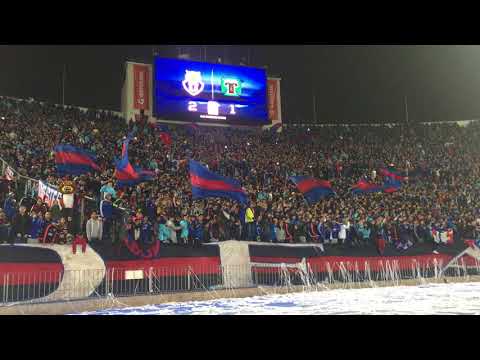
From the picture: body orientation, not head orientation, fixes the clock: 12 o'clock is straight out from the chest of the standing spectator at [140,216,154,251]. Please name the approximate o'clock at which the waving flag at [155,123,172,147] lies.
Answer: The waving flag is roughly at 6 o'clock from the standing spectator.

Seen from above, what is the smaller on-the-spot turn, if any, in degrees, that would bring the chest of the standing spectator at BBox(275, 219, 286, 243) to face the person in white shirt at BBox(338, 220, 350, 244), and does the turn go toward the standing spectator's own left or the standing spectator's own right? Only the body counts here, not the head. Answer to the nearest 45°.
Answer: approximately 135° to the standing spectator's own left

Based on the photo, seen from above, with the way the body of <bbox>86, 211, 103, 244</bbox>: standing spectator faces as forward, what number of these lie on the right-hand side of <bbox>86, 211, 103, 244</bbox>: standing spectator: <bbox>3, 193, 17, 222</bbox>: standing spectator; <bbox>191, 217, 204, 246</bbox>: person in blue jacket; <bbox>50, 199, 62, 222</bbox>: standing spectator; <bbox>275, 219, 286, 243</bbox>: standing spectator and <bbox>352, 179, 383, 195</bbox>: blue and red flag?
2

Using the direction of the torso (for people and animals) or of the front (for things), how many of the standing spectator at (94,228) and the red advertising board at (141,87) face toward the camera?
2

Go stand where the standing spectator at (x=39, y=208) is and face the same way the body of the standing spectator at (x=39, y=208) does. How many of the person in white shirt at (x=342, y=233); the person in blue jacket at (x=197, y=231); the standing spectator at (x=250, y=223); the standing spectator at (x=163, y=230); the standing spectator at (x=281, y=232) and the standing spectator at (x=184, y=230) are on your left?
6

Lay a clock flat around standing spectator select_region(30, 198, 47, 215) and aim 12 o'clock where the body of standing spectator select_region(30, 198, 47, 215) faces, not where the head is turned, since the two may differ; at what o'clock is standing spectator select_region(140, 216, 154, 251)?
standing spectator select_region(140, 216, 154, 251) is roughly at 9 o'clock from standing spectator select_region(30, 198, 47, 215).

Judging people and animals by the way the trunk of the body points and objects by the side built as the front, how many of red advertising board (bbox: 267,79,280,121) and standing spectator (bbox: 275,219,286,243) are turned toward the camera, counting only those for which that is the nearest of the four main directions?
2

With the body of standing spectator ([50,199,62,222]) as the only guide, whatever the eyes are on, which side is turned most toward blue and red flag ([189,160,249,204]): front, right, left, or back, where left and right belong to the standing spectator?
left
